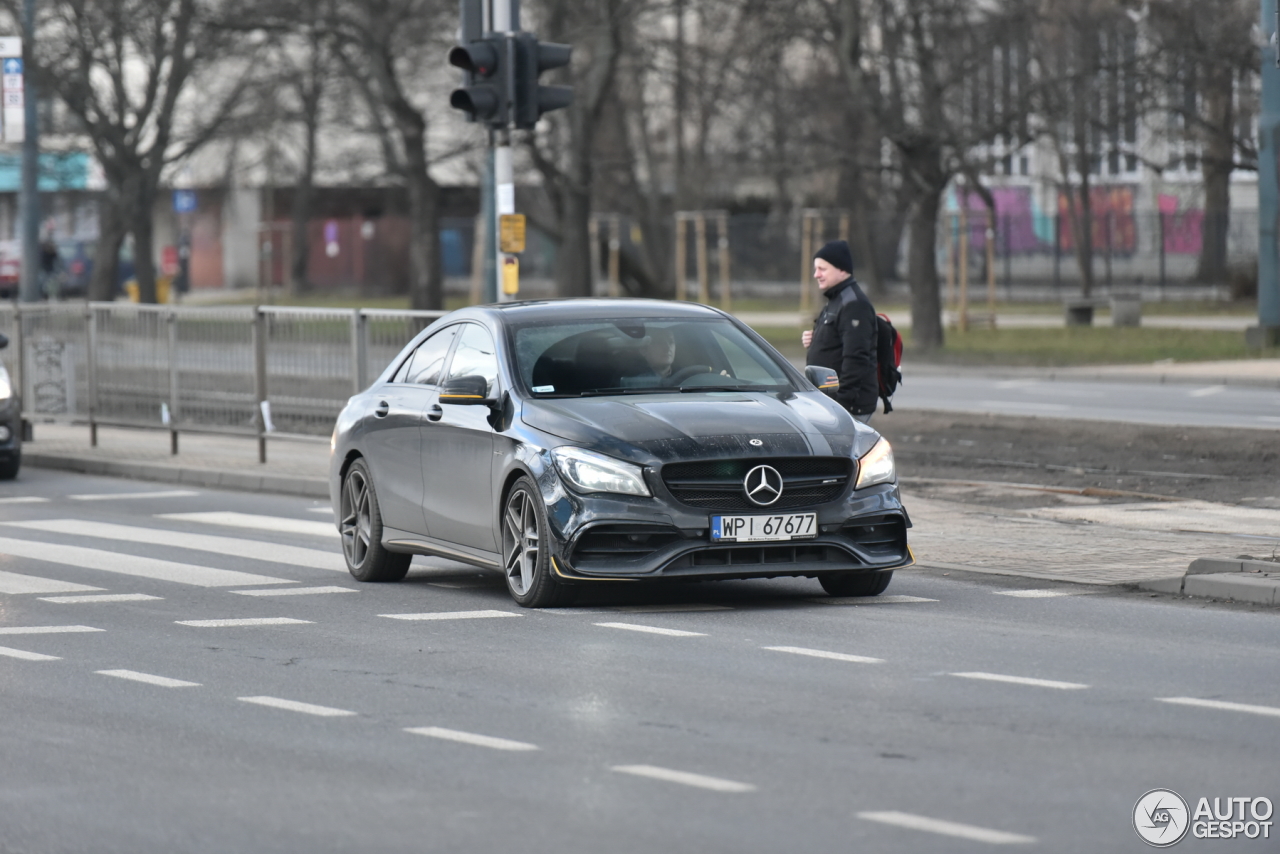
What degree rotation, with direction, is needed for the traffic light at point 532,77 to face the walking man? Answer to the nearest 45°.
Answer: approximately 90° to its right

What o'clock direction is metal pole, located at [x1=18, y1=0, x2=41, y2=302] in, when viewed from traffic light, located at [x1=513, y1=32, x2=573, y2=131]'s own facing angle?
The metal pole is roughly at 8 o'clock from the traffic light.

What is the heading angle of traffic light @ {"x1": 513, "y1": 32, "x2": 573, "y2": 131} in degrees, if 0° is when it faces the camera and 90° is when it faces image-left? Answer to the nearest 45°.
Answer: approximately 270°

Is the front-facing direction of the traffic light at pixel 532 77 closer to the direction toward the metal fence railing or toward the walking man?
the walking man

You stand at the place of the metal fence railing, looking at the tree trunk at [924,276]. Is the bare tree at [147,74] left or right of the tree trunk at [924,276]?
left
